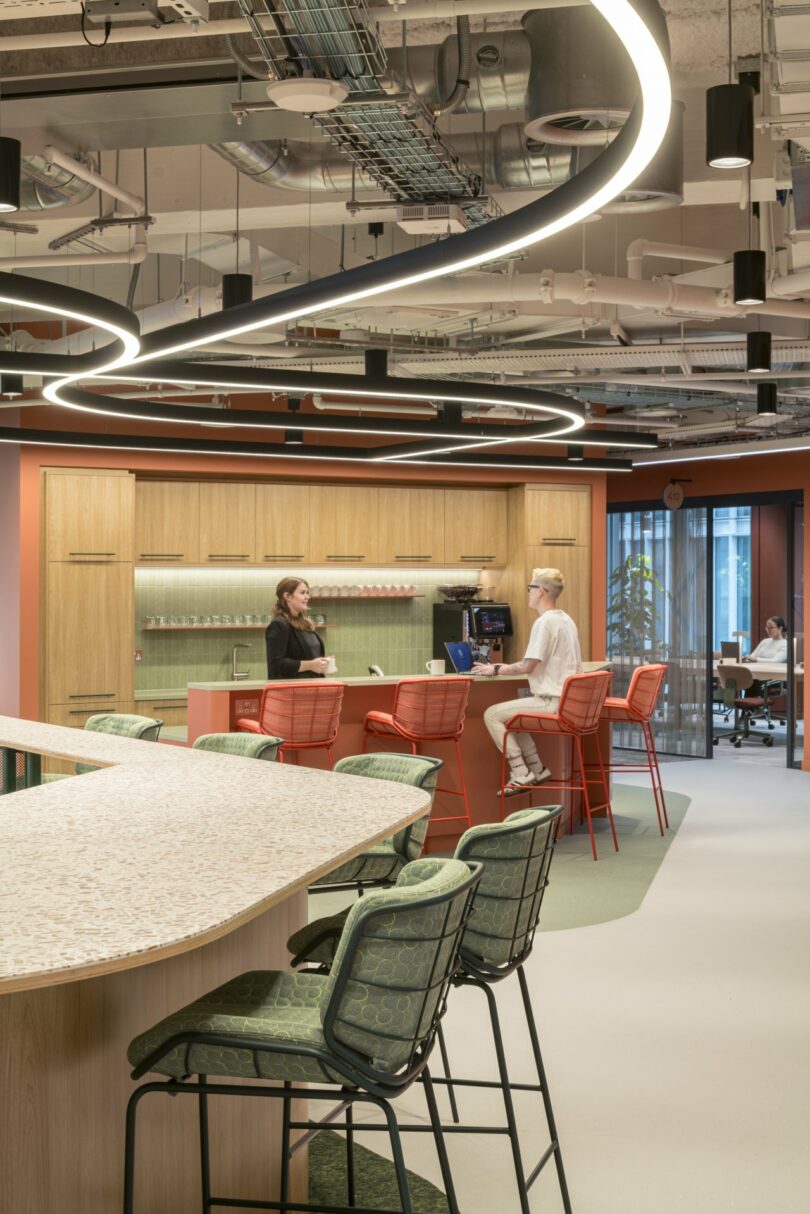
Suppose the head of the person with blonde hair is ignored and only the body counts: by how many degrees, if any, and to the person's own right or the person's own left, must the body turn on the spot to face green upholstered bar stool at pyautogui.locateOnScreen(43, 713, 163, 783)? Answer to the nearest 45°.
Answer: approximately 45° to the person's own left

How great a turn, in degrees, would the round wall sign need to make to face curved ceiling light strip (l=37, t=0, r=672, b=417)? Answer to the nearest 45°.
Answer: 0° — it already faces it

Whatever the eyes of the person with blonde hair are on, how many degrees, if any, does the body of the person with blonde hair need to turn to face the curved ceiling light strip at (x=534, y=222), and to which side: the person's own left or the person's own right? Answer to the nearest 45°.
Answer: approximately 90° to the person's own left

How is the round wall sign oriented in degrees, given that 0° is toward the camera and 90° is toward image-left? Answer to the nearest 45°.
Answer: approximately 0°

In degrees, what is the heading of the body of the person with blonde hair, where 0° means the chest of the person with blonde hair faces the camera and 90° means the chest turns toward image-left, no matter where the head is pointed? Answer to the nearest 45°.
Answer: approximately 90°

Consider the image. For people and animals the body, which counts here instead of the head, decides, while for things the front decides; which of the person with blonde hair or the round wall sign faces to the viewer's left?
the person with blonde hair

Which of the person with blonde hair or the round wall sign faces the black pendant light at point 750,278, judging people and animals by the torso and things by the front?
the round wall sign

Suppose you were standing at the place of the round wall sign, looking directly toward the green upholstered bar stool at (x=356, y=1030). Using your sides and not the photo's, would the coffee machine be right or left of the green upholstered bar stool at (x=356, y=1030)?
right

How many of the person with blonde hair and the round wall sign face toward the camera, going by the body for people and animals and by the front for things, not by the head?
1

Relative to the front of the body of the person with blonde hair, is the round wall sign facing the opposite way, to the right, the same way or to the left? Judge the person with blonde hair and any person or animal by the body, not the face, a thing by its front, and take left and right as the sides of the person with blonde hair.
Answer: to the left

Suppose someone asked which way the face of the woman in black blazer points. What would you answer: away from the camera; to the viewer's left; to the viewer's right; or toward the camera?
to the viewer's right
